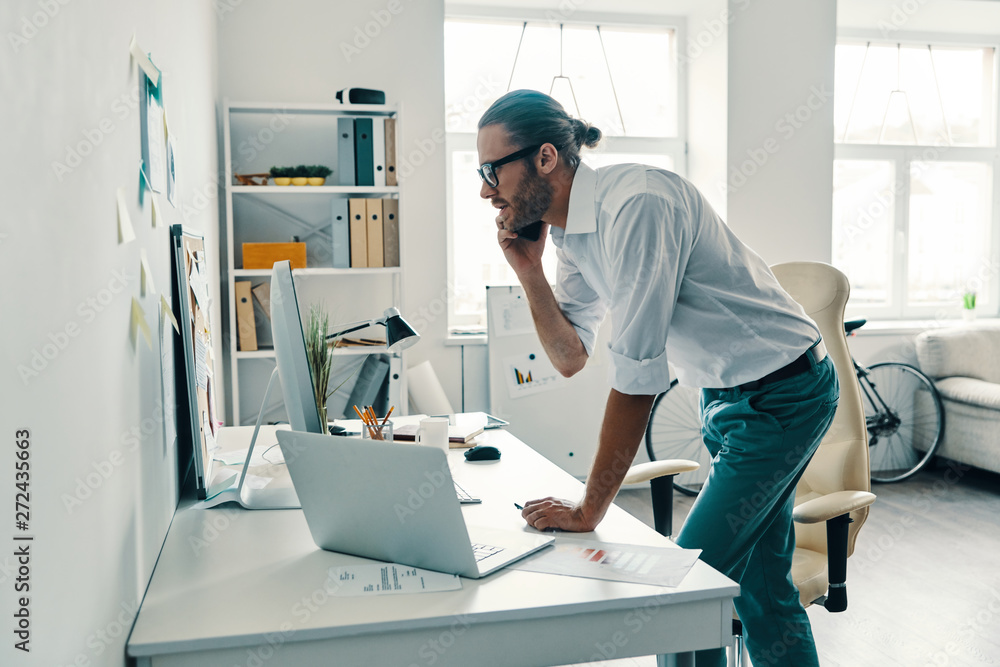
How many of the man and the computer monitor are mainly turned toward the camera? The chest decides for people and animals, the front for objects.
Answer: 0

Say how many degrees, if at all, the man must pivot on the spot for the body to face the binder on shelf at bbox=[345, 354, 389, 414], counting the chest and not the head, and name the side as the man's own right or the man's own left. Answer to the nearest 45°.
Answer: approximately 45° to the man's own right

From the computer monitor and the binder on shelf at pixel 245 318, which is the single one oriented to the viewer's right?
the computer monitor

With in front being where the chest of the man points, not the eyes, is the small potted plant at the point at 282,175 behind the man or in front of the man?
in front

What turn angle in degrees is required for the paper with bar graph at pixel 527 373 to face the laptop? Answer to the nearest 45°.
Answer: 0° — it already faces it

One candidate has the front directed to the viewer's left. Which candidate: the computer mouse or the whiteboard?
the computer mouse

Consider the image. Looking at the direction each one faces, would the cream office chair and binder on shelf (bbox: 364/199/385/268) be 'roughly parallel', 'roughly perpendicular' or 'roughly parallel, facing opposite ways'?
roughly perpendicular

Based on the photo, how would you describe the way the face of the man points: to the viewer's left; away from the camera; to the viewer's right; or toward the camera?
to the viewer's left

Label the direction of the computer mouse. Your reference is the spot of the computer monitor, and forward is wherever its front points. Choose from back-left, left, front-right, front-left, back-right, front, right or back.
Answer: front-left

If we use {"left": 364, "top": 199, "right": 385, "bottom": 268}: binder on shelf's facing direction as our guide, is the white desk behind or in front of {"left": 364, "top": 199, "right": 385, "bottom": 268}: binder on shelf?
in front
